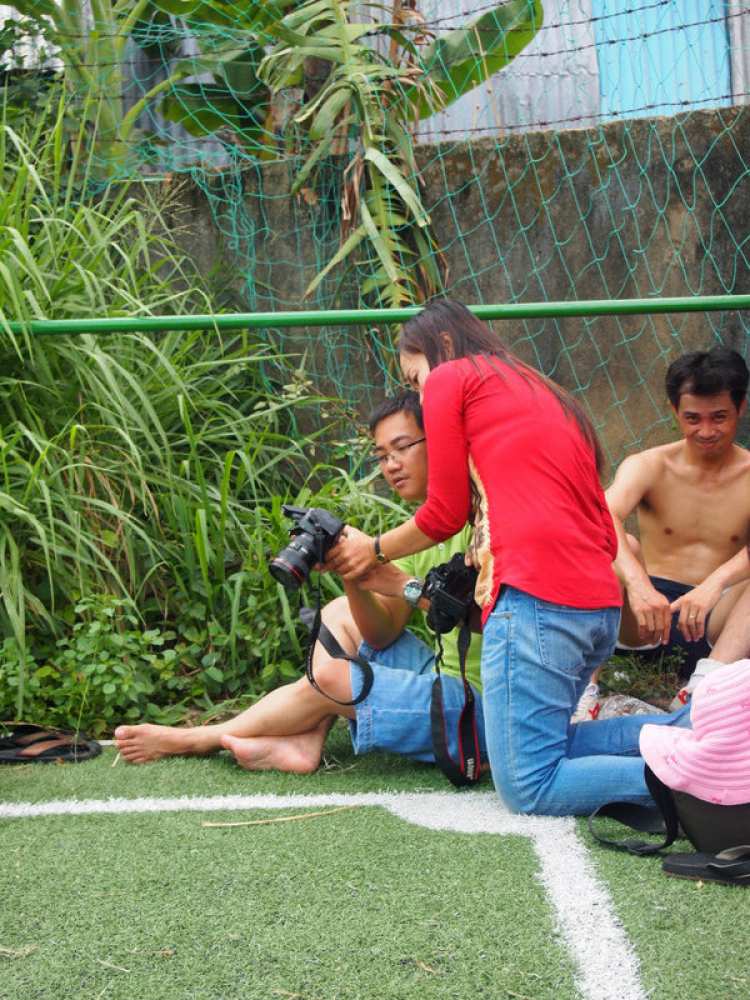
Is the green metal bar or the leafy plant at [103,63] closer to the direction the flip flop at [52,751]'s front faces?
the green metal bar

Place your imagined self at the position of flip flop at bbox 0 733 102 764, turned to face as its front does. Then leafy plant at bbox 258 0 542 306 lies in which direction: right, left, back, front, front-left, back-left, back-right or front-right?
front-left

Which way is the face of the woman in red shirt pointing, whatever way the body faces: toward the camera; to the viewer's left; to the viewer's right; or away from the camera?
to the viewer's left

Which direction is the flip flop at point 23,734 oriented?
to the viewer's right

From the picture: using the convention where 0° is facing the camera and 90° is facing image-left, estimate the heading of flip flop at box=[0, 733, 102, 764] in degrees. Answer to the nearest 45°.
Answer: approximately 270°

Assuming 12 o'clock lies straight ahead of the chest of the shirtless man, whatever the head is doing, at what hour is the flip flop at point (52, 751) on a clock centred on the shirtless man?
The flip flop is roughly at 2 o'clock from the shirtless man.

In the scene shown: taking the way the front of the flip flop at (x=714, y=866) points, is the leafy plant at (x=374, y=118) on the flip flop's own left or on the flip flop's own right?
on the flip flop's own right

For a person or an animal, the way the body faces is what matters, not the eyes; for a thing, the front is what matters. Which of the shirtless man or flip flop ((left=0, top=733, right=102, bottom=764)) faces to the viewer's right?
the flip flop
